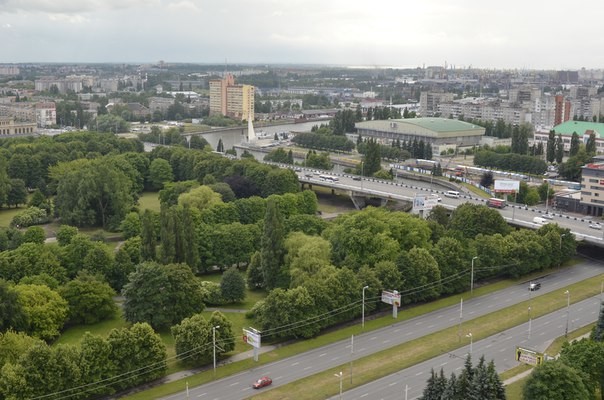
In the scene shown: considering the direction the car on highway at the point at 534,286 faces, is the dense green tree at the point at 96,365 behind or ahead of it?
ahead

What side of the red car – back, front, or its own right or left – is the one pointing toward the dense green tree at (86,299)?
right

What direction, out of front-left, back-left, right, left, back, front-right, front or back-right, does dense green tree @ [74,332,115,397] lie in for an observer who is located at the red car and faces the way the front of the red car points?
front-right

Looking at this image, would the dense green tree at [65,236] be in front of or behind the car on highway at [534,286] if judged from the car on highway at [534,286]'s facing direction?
in front

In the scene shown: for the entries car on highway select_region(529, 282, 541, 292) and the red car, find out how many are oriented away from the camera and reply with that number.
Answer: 0

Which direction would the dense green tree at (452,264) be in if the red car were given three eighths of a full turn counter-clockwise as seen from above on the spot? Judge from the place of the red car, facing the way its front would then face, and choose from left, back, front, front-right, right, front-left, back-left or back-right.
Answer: front-left

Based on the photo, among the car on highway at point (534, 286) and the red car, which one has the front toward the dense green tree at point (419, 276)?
the car on highway

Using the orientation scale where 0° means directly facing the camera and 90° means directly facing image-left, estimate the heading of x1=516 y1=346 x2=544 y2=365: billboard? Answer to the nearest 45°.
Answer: approximately 45°

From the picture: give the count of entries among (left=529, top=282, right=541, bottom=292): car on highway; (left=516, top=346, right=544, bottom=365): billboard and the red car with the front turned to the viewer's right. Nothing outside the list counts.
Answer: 0

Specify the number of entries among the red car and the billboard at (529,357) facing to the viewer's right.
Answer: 0

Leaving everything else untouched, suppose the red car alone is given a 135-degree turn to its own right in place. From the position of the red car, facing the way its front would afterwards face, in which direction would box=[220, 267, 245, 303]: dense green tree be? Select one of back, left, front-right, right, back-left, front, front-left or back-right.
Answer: front

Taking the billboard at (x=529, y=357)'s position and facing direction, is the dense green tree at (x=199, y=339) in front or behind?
in front

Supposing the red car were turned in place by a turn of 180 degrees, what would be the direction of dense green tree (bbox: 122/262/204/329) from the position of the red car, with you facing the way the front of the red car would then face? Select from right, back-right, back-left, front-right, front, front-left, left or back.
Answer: left

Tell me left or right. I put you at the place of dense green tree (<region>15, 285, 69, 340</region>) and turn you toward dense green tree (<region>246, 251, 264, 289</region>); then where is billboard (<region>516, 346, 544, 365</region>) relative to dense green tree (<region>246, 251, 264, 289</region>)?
right
